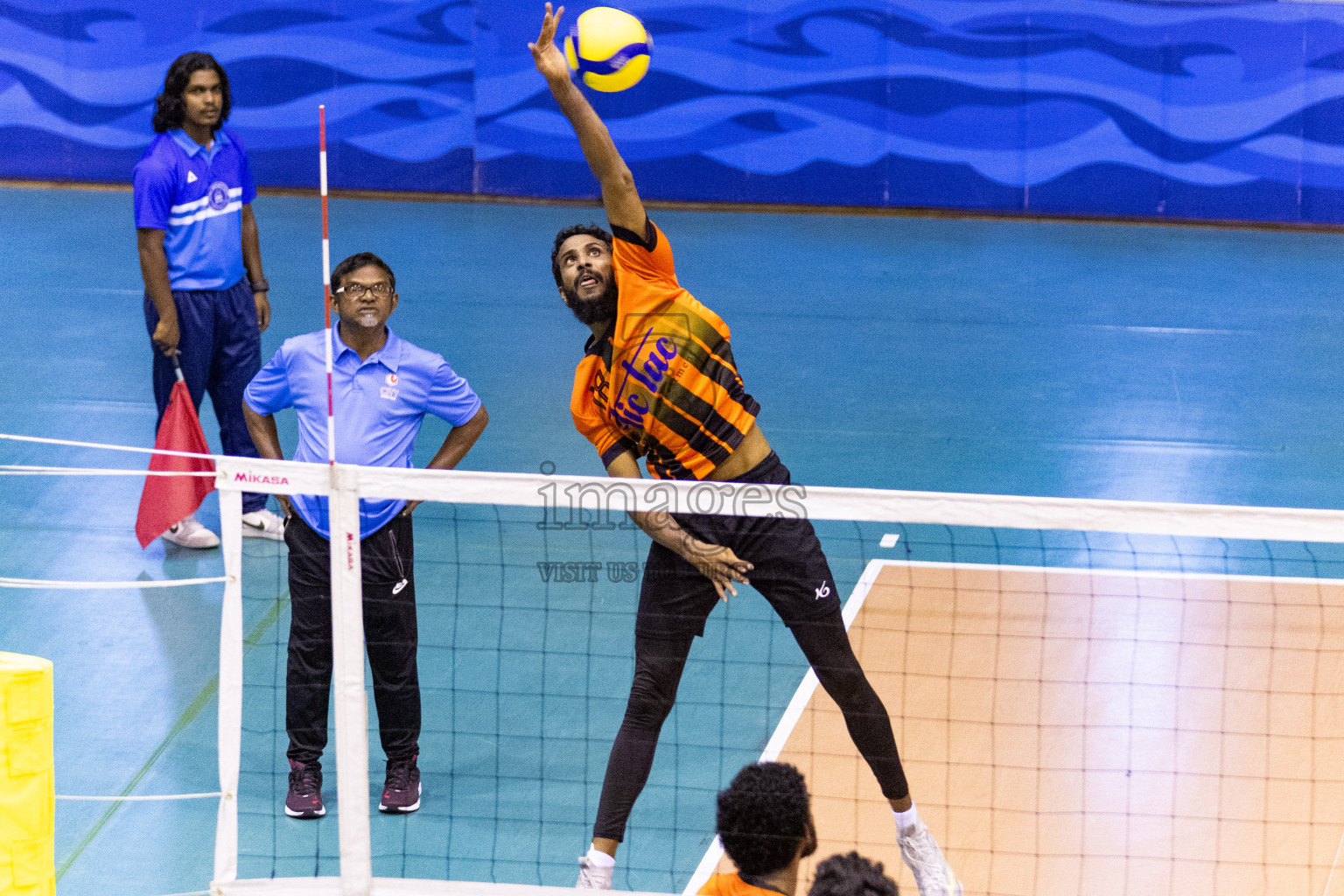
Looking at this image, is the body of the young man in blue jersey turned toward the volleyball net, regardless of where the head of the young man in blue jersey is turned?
yes

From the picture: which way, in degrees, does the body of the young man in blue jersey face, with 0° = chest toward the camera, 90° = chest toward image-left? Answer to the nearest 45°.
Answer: approximately 315°

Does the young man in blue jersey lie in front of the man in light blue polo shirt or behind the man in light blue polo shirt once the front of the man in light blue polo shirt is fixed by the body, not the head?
behind

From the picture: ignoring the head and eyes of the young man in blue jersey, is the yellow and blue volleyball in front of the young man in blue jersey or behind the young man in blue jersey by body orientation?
in front

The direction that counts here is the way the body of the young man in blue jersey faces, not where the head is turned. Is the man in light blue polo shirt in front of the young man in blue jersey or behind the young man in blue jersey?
in front

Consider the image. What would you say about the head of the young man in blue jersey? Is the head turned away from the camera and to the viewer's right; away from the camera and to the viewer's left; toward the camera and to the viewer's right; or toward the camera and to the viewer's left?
toward the camera and to the viewer's right

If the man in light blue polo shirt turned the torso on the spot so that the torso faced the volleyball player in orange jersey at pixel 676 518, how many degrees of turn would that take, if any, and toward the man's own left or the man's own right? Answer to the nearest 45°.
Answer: approximately 45° to the man's own left

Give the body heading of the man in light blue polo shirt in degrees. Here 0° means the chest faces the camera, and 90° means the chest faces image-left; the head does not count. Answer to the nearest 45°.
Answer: approximately 0°
